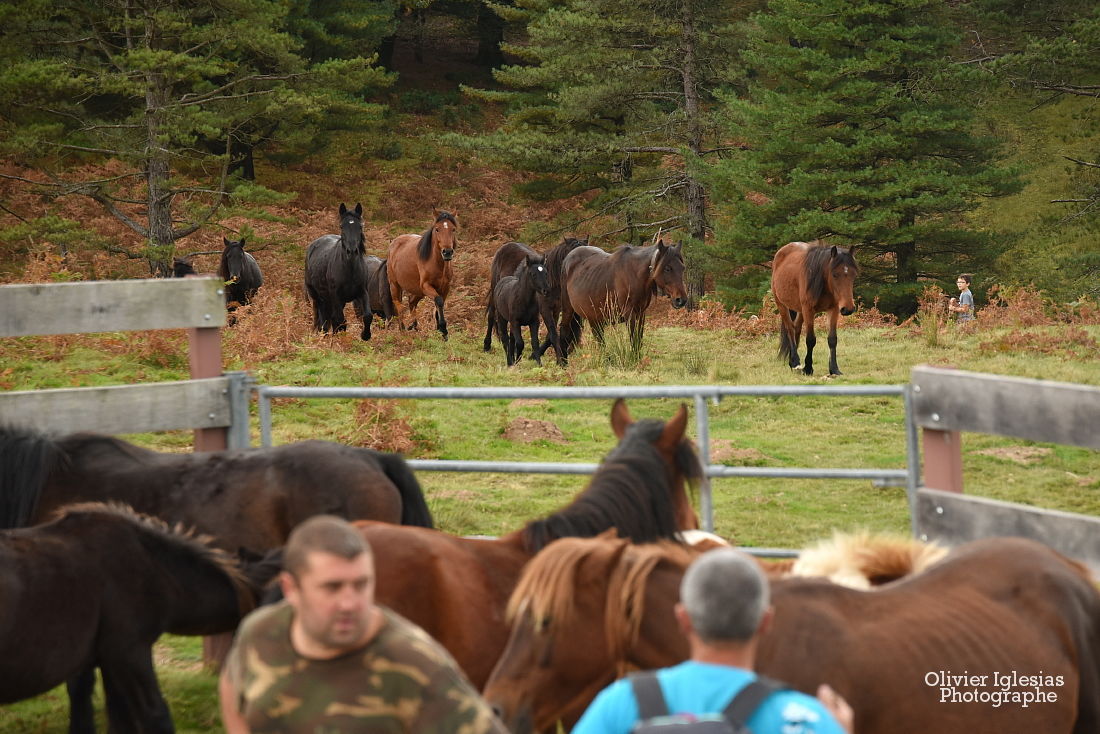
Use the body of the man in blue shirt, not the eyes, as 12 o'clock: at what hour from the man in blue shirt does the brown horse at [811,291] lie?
The brown horse is roughly at 12 o'clock from the man in blue shirt.

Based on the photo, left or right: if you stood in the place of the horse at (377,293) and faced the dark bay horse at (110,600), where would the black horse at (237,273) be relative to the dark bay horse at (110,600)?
right

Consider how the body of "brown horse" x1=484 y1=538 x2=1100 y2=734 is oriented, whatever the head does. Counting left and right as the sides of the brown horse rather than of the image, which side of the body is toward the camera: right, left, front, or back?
left

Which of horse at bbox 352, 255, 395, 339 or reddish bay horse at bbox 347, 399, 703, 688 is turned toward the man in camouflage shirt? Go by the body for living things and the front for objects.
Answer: the horse

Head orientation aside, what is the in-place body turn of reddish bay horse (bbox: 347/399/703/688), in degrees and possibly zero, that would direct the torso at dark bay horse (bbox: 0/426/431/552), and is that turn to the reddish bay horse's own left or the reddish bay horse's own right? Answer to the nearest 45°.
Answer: approximately 90° to the reddish bay horse's own left

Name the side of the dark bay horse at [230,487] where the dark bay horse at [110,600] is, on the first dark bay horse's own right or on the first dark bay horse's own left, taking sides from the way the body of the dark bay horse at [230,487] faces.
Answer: on the first dark bay horse's own left

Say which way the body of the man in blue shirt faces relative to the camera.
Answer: away from the camera

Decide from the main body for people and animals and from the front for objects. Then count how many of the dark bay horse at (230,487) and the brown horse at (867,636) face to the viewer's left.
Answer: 2

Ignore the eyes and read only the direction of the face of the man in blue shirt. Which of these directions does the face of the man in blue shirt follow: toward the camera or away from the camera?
away from the camera

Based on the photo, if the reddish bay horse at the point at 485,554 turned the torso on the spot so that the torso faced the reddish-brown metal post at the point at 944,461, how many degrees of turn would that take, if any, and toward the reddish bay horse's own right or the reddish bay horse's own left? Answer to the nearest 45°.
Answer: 0° — it already faces it

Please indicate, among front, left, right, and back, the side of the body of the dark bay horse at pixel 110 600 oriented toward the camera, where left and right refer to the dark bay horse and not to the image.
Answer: right
